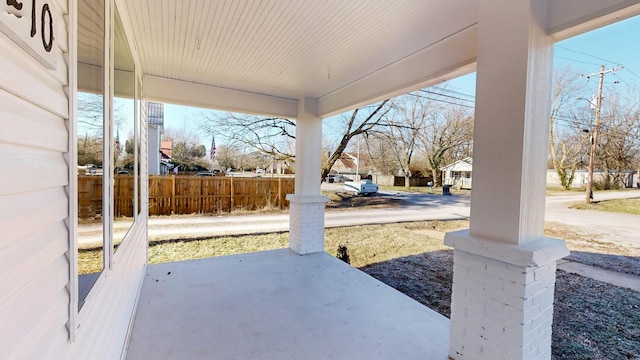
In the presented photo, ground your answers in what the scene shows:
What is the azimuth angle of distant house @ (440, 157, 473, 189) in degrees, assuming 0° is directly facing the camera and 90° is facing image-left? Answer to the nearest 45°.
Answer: approximately 45°

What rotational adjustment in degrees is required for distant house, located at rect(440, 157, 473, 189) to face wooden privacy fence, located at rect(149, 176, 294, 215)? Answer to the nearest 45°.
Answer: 0° — it already faces it

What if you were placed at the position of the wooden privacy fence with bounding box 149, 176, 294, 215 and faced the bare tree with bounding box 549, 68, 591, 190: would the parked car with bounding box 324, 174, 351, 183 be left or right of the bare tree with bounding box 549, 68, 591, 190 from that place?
left

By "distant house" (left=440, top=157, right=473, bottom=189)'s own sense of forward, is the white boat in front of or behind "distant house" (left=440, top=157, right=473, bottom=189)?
in front

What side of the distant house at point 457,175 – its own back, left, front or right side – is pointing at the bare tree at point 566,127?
left

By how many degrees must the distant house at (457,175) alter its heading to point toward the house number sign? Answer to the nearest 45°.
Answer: approximately 45° to its left

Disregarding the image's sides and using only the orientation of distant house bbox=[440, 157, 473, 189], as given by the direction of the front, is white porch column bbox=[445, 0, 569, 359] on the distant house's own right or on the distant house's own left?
on the distant house's own left

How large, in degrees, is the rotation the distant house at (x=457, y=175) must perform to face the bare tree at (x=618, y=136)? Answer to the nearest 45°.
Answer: approximately 90° to its left

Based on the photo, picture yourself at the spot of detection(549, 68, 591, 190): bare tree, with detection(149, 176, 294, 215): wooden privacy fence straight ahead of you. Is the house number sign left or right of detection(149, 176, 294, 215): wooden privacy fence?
left

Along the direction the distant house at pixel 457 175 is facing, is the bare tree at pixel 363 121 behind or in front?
in front
